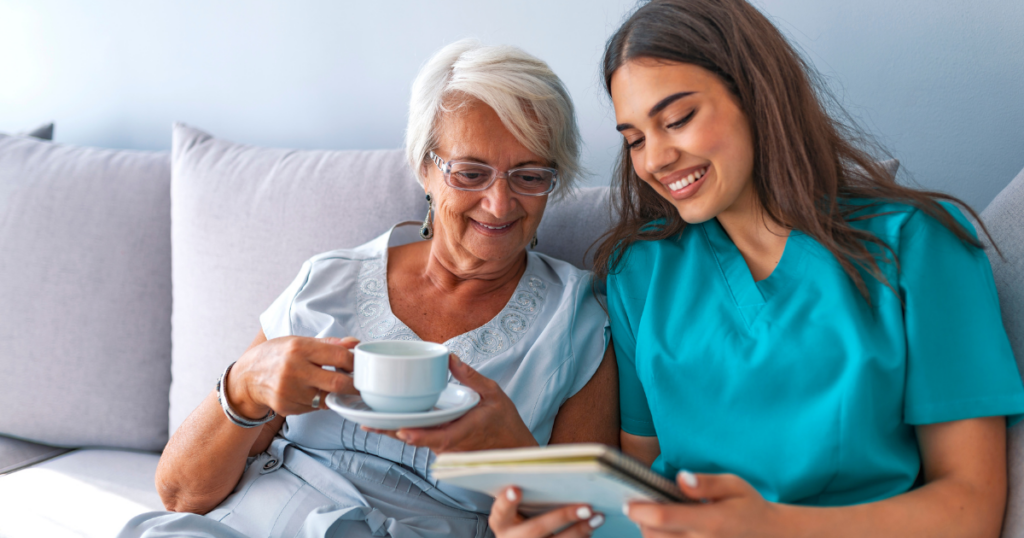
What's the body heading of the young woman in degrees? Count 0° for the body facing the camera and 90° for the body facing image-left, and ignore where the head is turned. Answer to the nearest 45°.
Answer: approximately 45°

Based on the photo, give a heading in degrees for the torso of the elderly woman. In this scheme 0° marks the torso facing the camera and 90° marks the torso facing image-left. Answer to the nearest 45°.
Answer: approximately 0°

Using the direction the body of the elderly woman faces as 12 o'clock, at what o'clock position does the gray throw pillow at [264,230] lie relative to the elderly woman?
The gray throw pillow is roughly at 5 o'clock from the elderly woman.

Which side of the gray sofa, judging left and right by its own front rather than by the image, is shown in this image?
front
